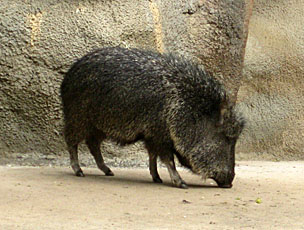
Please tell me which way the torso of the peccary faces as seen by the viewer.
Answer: to the viewer's right
